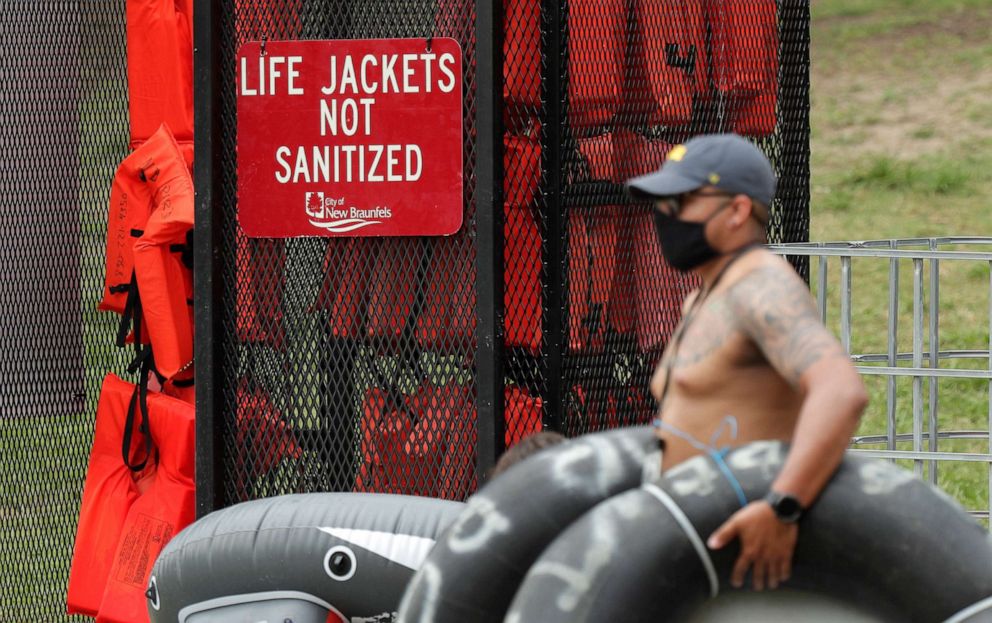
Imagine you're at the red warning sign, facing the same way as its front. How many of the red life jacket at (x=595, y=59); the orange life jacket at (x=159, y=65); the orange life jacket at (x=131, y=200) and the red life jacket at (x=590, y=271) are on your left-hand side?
2

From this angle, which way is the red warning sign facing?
toward the camera

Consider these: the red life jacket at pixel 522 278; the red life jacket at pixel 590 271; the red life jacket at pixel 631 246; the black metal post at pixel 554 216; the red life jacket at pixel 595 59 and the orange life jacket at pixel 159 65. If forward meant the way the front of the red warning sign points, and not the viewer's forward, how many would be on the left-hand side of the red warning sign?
5

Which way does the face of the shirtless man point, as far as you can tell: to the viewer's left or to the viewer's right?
to the viewer's left

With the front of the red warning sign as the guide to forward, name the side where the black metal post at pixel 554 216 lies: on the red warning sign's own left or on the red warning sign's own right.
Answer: on the red warning sign's own left

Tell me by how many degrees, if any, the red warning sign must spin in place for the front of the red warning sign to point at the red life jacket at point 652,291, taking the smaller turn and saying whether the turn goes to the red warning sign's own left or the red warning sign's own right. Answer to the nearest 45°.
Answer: approximately 90° to the red warning sign's own left

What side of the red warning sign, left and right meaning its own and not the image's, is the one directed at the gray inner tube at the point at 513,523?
front

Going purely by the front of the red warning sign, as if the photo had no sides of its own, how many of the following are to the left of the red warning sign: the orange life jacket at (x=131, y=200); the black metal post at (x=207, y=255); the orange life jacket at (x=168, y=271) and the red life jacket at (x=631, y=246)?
1

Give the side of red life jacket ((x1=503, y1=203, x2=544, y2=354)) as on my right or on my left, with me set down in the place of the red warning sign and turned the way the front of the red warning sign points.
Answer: on my left
